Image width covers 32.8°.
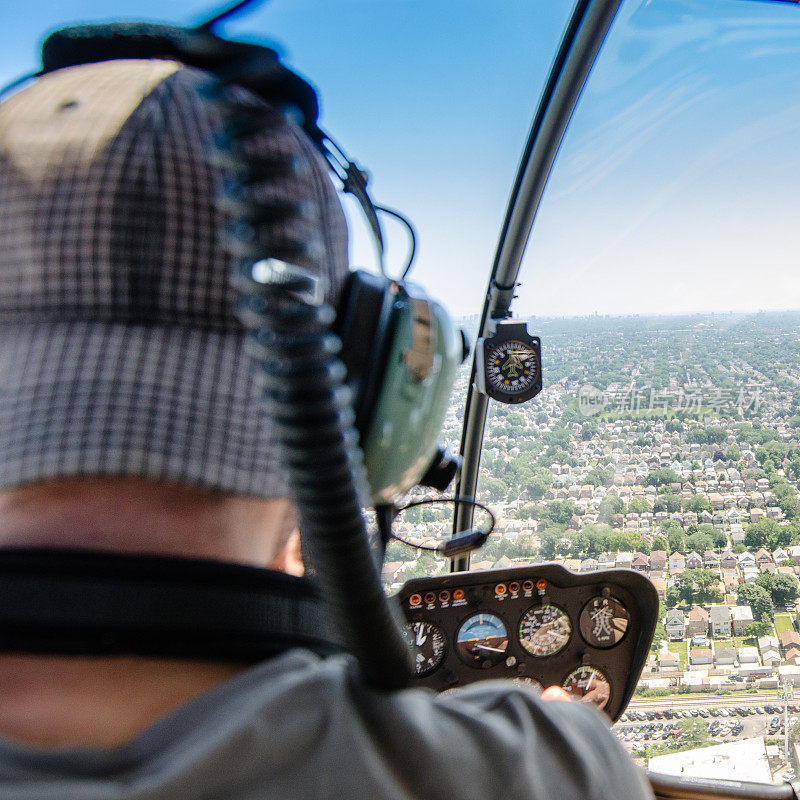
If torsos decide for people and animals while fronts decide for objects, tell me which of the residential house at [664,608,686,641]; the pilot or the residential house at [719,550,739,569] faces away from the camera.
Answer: the pilot

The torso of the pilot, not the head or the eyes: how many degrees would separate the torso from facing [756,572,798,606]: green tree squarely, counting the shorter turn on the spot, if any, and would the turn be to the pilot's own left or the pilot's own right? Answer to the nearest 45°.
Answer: approximately 45° to the pilot's own right

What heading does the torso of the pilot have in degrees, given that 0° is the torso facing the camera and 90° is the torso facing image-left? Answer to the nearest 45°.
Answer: approximately 180°
